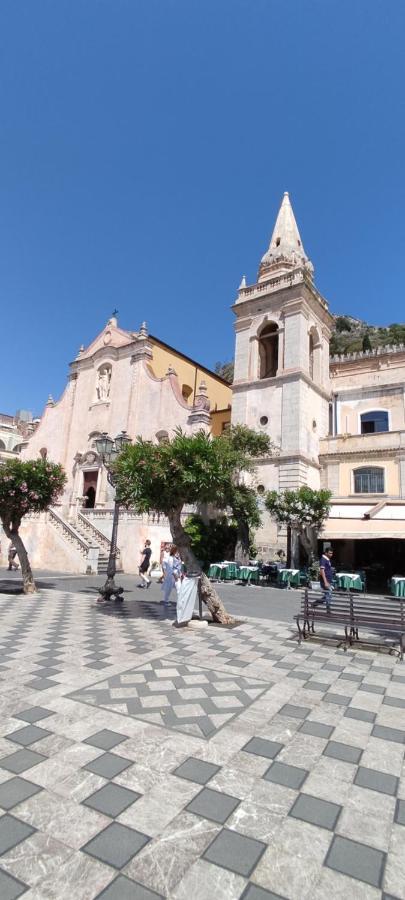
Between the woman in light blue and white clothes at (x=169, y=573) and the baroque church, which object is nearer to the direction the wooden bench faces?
the woman in light blue and white clothes

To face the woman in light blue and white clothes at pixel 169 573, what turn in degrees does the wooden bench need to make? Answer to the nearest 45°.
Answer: approximately 90° to its right

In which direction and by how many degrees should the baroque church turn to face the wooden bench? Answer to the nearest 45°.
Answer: approximately 45° to its left

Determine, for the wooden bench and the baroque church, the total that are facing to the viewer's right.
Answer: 0

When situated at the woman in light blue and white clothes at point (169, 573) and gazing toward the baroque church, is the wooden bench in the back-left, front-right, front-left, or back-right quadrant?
back-right

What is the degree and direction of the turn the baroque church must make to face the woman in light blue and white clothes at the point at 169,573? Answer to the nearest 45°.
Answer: approximately 45° to its left

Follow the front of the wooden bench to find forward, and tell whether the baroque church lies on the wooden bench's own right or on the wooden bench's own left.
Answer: on the wooden bench's own right

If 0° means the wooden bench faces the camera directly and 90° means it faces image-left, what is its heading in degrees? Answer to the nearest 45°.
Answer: approximately 45°

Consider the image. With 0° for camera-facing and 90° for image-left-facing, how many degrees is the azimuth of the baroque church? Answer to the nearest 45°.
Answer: approximately 45°
